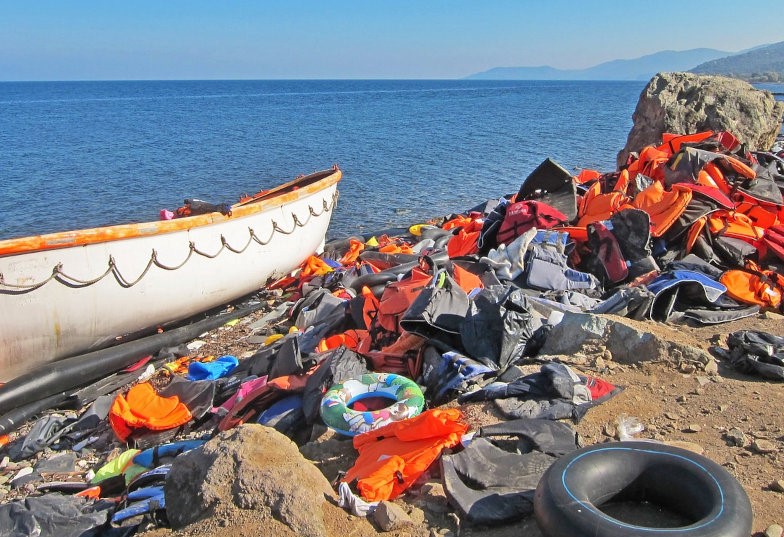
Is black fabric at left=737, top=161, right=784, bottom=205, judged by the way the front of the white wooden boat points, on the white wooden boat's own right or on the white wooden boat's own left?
on the white wooden boat's own right

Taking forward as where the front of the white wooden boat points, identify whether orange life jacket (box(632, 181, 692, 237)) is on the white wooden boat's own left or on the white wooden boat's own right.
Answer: on the white wooden boat's own right

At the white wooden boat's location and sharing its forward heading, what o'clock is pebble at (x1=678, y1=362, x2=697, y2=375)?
The pebble is roughly at 3 o'clock from the white wooden boat.

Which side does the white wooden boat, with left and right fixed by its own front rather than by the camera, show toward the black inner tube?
right

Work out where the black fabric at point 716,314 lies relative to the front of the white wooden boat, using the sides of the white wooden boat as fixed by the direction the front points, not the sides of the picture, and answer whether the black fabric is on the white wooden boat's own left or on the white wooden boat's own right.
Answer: on the white wooden boat's own right

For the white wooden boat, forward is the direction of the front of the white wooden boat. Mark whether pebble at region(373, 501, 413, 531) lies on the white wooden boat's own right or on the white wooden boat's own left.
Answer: on the white wooden boat's own right

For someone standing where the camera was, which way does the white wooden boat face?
facing away from the viewer and to the right of the viewer

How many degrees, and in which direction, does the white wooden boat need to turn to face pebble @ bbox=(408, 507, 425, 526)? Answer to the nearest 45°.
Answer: approximately 135° to its right

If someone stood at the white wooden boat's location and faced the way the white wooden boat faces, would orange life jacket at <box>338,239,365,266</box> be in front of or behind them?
in front

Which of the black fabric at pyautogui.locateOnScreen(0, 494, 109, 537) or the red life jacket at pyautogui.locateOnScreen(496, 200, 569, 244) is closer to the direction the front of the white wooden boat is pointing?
the red life jacket

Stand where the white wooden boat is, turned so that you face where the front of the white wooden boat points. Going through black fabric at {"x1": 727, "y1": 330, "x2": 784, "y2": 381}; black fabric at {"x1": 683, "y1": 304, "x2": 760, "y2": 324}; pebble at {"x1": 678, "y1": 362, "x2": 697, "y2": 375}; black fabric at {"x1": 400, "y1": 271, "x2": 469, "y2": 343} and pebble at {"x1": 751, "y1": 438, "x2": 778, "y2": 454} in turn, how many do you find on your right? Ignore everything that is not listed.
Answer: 5

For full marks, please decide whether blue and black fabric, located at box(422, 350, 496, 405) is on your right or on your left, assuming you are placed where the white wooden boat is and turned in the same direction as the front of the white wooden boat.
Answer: on your right

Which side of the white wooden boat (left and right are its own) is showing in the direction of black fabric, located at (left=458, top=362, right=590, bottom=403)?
right

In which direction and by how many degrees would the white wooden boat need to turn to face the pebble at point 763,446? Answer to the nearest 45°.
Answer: approximately 90° to its right

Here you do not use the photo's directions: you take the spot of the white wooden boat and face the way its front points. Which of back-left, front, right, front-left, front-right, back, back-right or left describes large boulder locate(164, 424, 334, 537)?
back-right

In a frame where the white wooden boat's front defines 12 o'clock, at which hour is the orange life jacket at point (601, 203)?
The orange life jacket is roughly at 2 o'clock from the white wooden boat.

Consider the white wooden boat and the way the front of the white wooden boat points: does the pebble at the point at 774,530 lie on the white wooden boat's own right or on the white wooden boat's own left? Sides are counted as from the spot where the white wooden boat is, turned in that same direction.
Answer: on the white wooden boat's own right
